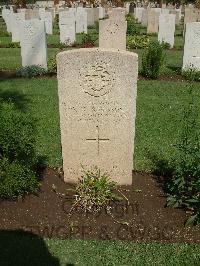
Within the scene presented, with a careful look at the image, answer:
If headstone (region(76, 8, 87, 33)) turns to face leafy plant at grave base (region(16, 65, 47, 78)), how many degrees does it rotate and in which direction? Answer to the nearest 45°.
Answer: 0° — it already faces it

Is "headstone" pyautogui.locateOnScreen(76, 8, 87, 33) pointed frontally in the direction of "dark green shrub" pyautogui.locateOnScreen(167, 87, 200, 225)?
yes

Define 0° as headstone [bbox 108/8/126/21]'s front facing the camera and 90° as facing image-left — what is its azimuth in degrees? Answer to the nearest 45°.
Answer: approximately 0°

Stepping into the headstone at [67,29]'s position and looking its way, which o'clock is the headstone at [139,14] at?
the headstone at [139,14] is roughly at 7 o'clock from the headstone at [67,29].

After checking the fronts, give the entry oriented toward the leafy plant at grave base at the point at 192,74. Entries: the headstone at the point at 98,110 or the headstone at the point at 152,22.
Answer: the headstone at the point at 152,22

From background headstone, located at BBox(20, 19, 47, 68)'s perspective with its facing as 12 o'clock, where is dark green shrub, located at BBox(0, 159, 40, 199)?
The dark green shrub is roughly at 12 o'clock from the background headstone.

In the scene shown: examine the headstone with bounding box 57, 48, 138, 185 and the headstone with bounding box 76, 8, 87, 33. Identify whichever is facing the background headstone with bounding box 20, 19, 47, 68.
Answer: the headstone with bounding box 76, 8, 87, 33

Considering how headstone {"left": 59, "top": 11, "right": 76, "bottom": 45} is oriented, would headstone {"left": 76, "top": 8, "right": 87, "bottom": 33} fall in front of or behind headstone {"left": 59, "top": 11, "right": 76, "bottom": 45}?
behind

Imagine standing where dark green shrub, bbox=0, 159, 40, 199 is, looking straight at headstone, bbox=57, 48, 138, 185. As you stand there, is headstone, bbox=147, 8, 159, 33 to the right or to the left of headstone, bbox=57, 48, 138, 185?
left
